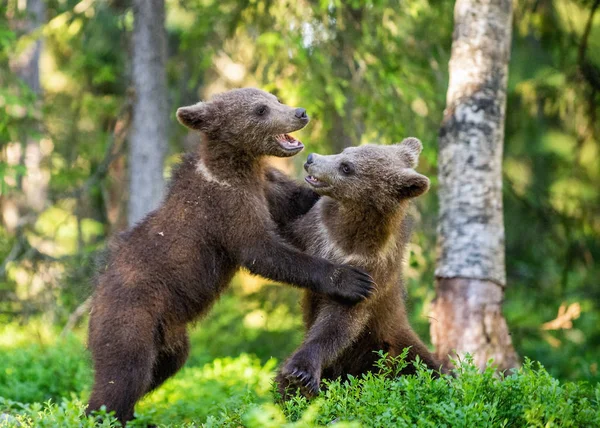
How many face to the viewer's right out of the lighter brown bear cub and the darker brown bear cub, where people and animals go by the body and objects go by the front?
1

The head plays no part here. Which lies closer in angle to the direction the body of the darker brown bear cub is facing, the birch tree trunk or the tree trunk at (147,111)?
the birch tree trunk

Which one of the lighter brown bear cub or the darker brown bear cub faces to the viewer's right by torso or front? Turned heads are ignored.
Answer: the darker brown bear cub

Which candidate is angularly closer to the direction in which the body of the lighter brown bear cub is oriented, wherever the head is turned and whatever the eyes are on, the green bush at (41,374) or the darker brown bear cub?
the darker brown bear cub

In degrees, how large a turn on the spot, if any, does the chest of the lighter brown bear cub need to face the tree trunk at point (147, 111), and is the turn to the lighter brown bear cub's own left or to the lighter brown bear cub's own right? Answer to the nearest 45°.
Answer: approximately 90° to the lighter brown bear cub's own right

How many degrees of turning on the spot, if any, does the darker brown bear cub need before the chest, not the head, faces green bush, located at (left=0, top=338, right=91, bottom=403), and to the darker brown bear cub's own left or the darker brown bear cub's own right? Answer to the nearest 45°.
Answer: approximately 135° to the darker brown bear cub's own left

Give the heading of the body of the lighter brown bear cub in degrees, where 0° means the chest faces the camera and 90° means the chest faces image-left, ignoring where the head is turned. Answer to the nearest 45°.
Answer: approximately 45°

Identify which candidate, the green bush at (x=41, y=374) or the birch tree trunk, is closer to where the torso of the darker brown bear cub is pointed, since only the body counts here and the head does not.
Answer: the birch tree trunk

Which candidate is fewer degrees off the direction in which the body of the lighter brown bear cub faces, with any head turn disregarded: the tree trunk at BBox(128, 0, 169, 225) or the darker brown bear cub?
the darker brown bear cub

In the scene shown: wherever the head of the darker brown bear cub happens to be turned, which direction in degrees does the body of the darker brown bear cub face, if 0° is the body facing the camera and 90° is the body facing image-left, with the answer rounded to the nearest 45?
approximately 270°

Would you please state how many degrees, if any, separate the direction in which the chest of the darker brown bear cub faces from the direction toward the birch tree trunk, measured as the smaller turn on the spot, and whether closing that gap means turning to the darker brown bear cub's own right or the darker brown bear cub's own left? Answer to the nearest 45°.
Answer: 0° — it already faces it

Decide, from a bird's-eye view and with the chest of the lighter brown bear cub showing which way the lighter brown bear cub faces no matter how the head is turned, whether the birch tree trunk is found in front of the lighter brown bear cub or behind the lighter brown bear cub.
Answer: behind

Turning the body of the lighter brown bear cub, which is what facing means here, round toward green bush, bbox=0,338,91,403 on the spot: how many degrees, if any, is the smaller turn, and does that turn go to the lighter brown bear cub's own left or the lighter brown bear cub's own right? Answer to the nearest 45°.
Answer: approximately 90° to the lighter brown bear cub's own right
